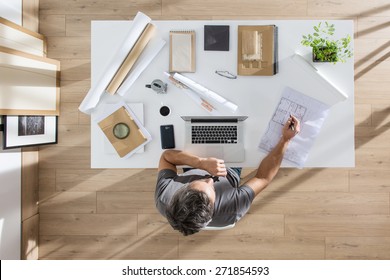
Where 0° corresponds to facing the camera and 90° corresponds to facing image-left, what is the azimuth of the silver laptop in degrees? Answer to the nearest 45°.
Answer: approximately 0°

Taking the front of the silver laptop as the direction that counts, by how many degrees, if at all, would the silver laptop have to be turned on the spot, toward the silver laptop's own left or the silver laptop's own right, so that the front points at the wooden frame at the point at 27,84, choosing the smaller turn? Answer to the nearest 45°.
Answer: approximately 90° to the silver laptop's own right
